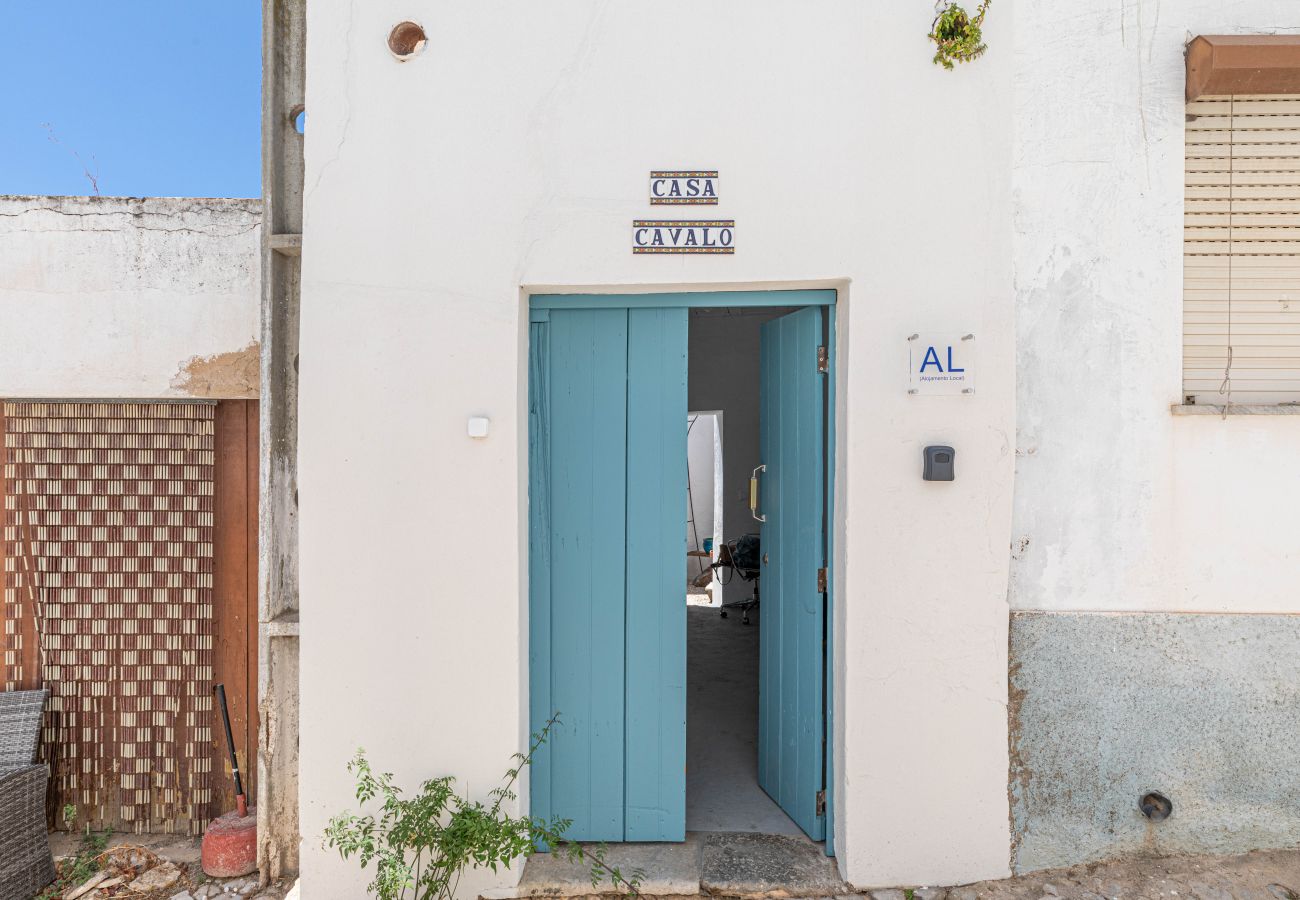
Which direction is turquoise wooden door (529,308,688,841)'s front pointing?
toward the camera

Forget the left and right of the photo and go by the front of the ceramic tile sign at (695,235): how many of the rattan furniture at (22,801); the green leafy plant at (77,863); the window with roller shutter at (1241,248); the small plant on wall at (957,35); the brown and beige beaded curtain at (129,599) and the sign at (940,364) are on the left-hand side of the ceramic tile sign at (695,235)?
3

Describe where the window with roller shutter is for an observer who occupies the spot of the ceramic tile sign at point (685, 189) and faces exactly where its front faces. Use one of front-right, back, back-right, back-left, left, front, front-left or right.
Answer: left

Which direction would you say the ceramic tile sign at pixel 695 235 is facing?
toward the camera

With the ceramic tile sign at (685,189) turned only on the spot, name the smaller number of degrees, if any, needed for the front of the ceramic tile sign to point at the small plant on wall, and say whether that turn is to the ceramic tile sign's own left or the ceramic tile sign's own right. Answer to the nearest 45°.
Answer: approximately 90° to the ceramic tile sign's own left

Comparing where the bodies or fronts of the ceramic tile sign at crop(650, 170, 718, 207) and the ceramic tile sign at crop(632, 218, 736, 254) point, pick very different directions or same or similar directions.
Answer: same or similar directions

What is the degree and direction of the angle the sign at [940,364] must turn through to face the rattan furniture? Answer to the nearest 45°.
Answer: approximately 90° to its right

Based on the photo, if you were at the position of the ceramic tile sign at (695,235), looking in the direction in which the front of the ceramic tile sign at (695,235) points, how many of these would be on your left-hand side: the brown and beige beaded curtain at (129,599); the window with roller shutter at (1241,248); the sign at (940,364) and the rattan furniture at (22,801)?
2

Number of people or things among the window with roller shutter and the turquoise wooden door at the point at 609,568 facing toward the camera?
2

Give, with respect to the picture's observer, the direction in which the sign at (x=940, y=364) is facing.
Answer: facing the viewer

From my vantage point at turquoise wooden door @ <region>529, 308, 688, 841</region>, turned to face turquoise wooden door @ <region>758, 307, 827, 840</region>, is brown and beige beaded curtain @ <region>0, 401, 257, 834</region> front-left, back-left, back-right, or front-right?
back-left

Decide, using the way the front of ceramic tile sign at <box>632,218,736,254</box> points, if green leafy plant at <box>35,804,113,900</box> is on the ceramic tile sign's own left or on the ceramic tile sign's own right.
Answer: on the ceramic tile sign's own right

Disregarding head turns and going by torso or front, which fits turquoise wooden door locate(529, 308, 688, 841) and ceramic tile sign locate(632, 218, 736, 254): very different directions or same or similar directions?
same or similar directions

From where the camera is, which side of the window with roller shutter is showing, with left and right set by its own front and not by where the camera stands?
front

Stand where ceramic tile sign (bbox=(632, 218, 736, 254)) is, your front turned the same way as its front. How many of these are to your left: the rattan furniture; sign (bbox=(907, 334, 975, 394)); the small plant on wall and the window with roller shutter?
3
